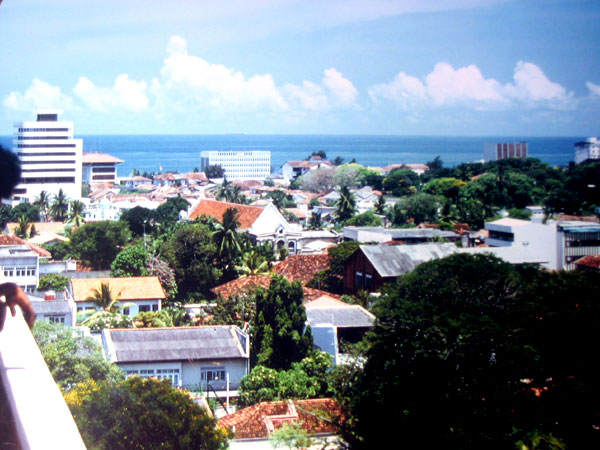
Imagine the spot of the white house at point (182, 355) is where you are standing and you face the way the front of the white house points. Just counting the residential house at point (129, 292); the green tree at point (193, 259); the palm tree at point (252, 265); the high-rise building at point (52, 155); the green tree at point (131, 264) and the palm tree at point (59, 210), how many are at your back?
6

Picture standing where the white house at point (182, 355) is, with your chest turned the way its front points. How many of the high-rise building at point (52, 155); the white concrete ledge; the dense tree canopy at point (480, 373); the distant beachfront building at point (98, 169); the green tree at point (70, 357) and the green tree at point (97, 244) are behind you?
3

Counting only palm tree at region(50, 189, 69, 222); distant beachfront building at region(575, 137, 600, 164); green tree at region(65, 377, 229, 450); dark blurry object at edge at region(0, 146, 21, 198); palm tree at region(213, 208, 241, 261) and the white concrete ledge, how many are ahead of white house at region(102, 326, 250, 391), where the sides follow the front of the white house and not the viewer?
3

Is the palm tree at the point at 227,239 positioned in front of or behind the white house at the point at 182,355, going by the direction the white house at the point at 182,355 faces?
behind

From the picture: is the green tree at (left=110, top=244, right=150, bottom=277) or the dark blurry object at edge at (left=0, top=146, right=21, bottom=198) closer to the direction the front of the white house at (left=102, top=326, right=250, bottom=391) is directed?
the dark blurry object at edge

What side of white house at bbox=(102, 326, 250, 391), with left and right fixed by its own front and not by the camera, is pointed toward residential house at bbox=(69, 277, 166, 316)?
back

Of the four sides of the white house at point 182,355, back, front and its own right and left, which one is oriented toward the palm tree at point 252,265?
back

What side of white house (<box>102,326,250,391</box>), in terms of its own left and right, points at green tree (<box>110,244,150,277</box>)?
back

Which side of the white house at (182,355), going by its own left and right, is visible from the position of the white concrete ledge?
front

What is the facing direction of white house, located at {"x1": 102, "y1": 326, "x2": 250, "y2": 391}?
toward the camera

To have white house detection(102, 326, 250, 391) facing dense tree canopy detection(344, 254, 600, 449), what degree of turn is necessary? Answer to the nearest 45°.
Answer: approximately 45° to its left

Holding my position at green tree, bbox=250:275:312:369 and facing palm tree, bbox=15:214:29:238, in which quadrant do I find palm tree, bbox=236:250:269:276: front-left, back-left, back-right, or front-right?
front-right

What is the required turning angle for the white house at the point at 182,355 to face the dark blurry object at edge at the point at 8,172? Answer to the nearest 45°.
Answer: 0° — it already faces it

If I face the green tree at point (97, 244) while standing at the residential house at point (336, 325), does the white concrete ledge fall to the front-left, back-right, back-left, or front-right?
back-left

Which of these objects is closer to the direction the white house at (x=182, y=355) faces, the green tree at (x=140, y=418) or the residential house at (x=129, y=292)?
the green tree

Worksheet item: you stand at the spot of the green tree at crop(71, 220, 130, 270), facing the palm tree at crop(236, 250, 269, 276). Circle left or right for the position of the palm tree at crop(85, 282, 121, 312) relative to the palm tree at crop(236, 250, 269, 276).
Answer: right

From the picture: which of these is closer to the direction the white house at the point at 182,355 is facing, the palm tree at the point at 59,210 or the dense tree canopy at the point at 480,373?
the dense tree canopy

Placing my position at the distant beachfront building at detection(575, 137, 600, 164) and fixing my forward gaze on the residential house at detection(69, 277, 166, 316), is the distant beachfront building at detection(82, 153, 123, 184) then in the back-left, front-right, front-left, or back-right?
front-right

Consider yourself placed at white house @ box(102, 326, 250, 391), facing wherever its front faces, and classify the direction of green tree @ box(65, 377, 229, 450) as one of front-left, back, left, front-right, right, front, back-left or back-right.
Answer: front
